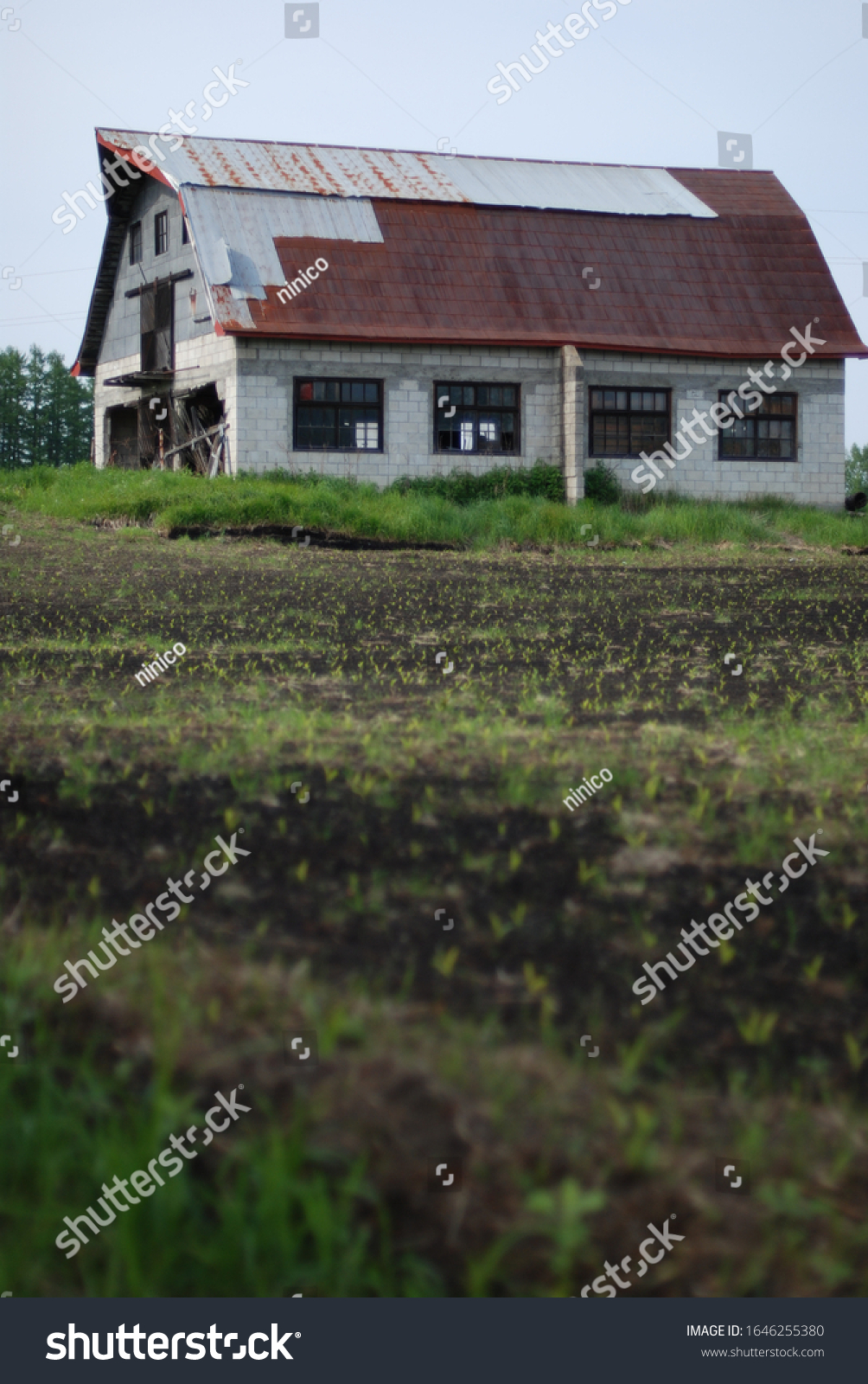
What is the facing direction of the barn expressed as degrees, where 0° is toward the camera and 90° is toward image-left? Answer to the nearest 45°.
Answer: approximately 90°
